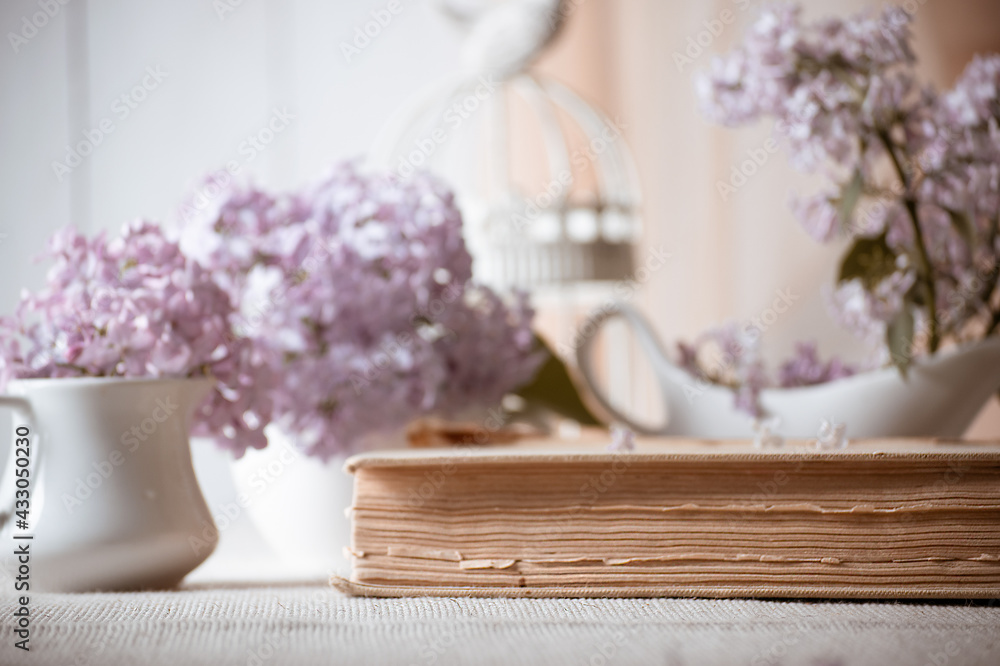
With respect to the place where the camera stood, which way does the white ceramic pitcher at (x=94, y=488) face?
facing to the right of the viewer

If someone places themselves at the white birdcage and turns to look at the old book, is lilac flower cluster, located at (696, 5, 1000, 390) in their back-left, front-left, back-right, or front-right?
front-left

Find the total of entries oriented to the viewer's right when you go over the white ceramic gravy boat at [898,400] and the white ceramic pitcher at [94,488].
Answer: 2

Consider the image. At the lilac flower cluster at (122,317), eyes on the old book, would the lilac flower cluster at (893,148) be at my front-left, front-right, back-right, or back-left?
front-left

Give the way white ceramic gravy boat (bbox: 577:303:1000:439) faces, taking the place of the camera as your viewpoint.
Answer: facing to the right of the viewer
